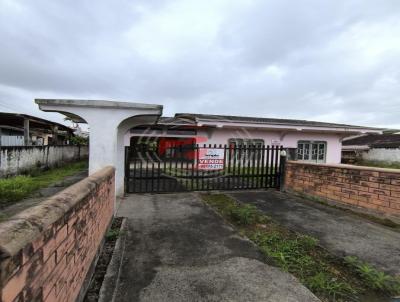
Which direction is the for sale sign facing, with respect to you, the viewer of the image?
facing the viewer

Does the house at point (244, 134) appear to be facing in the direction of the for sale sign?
yes

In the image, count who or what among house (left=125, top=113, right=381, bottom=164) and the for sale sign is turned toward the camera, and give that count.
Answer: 2

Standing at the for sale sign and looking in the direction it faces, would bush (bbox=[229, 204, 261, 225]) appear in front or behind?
in front

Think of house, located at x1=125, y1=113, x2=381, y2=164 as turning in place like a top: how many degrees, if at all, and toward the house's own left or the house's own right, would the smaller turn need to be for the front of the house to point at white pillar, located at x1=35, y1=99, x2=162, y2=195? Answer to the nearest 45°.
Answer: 0° — it already faces it

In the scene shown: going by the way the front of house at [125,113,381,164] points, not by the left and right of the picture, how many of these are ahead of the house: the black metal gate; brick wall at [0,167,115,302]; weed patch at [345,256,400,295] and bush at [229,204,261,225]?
4

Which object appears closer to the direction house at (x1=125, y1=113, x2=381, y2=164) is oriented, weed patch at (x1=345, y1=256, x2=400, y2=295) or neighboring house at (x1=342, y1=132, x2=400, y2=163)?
the weed patch

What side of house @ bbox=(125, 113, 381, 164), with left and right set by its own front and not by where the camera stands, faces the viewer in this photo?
front

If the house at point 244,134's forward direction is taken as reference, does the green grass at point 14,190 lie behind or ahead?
ahead

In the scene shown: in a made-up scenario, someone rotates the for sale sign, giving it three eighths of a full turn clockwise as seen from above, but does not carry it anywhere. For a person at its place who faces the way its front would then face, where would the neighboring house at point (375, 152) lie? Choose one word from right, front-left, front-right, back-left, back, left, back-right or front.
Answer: right

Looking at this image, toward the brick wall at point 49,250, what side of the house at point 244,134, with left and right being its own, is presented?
front
